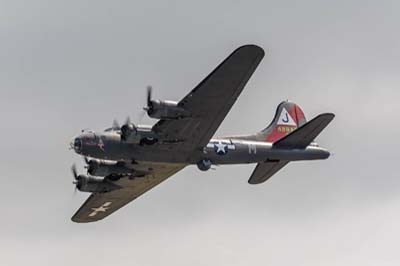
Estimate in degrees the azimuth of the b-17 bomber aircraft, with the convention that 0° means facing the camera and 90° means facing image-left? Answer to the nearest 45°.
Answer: approximately 45°
